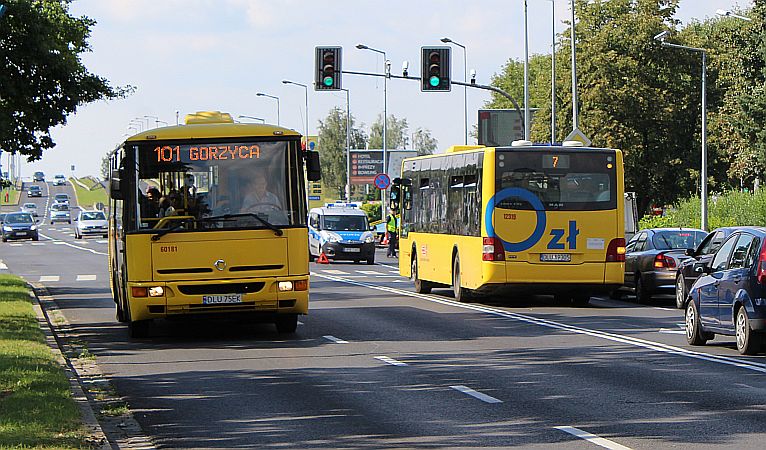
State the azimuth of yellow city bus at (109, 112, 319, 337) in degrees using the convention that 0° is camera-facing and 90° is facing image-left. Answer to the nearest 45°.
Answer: approximately 0°

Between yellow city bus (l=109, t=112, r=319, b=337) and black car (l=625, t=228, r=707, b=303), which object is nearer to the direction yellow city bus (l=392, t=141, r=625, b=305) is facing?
the black car

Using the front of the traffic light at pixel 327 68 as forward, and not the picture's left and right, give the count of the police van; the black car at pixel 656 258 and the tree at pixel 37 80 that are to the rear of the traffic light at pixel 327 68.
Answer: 1

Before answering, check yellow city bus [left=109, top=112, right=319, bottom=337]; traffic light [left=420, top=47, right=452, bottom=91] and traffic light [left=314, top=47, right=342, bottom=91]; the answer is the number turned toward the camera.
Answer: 3

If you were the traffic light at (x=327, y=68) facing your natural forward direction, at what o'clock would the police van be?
The police van is roughly at 6 o'clock from the traffic light.

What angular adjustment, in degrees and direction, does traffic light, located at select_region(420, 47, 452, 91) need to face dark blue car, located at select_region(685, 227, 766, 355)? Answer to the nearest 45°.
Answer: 0° — it already faces it

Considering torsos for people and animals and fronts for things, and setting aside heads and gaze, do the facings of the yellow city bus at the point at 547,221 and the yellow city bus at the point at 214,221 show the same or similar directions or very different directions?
very different directions

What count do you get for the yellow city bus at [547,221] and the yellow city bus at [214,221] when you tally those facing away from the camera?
1

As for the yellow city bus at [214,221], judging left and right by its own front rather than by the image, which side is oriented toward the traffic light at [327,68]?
back

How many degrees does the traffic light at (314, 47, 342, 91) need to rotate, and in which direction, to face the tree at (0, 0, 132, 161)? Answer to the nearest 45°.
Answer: approximately 45° to its right

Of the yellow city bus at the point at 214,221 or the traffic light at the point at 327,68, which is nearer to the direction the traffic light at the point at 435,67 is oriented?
the yellow city bus

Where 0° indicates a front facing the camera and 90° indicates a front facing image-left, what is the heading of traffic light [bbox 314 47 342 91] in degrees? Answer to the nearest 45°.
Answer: approximately 0°

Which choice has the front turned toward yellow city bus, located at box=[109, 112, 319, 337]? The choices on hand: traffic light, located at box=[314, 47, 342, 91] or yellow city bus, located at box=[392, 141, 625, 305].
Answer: the traffic light

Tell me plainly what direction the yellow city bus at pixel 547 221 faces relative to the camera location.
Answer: facing away from the viewer
